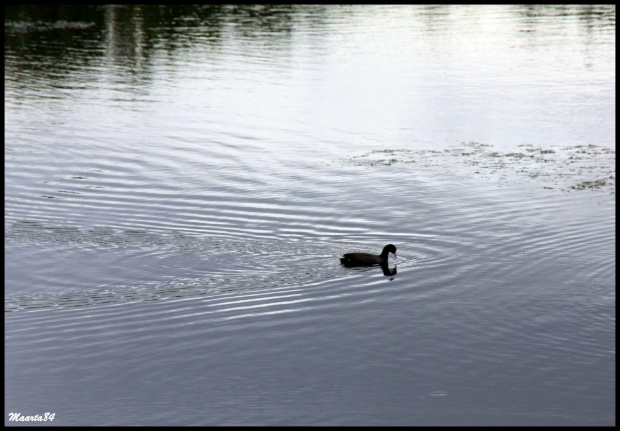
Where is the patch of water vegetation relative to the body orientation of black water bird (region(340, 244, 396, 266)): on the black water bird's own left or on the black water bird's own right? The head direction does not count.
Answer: on the black water bird's own left

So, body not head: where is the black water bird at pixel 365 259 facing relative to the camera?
to the viewer's right
